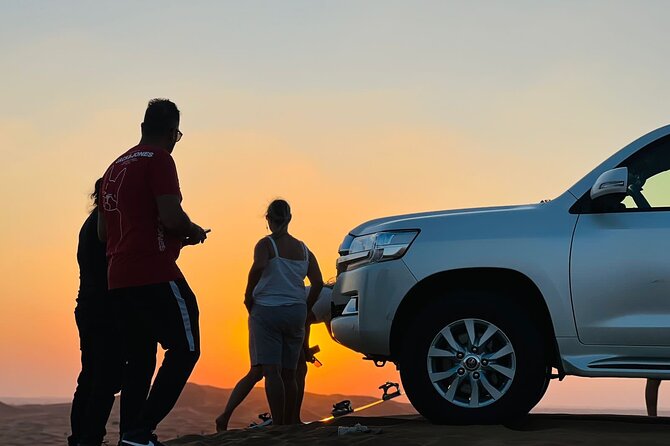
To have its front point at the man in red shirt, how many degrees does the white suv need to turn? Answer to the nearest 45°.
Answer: approximately 45° to its left

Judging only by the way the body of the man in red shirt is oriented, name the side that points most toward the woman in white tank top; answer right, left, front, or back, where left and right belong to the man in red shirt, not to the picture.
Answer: front

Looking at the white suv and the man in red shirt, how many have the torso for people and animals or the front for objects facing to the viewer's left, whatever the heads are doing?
1

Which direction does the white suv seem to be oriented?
to the viewer's left

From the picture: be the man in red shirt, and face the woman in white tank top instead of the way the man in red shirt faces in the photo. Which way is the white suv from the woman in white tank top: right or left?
right

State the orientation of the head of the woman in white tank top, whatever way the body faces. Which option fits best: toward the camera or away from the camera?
away from the camera

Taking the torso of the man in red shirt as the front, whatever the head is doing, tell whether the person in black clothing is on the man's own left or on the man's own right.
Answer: on the man's own left

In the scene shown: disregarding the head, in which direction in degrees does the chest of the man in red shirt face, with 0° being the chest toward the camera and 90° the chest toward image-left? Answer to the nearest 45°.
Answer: approximately 225°

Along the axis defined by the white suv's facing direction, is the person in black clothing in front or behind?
in front
